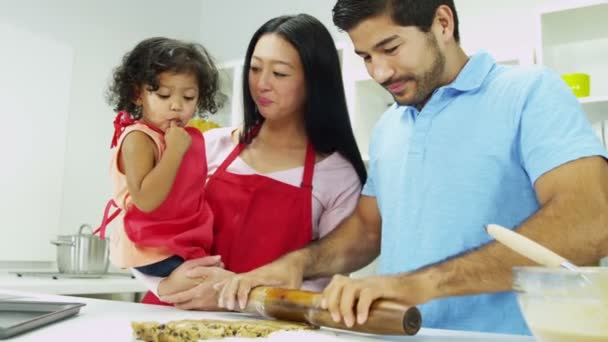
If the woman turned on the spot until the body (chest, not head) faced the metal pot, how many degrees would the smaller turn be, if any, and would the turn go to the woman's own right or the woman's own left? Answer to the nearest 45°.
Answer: approximately 90° to the woman's own right

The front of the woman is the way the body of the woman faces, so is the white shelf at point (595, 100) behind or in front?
behind

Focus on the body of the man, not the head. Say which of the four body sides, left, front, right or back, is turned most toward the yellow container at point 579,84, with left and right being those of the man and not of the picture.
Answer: back

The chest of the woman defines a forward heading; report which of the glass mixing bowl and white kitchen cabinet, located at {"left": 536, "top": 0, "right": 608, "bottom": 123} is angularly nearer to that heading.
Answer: the glass mixing bowl

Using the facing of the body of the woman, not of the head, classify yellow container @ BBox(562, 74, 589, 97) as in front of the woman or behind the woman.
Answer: behind

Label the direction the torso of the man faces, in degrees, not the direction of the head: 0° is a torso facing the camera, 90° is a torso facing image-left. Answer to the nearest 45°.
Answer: approximately 45°

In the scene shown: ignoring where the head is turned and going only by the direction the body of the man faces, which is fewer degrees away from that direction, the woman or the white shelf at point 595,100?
the woman

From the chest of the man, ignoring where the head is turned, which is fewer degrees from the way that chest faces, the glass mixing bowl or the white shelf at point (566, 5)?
the glass mixing bowl

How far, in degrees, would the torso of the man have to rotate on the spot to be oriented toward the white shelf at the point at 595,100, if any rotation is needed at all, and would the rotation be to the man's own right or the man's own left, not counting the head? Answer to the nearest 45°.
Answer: approximately 180°

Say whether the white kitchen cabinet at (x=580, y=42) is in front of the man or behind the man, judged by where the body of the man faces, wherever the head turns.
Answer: behind

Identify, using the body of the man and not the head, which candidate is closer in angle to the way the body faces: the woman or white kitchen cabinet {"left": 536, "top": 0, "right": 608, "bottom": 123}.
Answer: the woman
